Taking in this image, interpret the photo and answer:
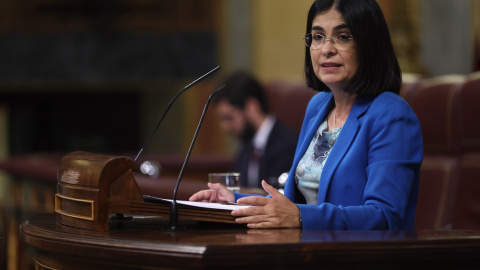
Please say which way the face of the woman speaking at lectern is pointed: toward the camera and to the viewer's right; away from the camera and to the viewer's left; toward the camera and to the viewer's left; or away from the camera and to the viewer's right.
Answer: toward the camera and to the viewer's left

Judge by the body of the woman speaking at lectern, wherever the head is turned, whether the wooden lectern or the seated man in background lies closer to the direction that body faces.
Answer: the wooden lectern

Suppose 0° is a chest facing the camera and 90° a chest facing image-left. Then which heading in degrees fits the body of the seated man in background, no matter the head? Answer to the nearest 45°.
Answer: approximately 45°

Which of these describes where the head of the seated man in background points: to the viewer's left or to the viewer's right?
to the viewer's left

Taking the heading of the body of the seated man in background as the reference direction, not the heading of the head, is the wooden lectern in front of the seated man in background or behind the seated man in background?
in front
